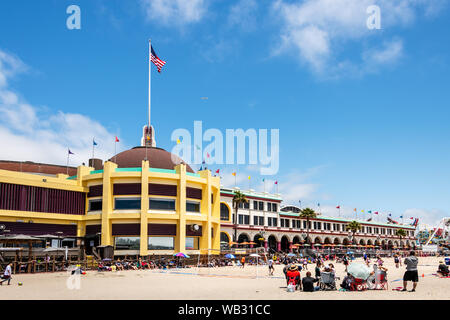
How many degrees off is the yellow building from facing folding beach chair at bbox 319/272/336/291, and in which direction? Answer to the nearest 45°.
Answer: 0° — it already faces it

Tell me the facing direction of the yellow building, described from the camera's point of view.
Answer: facing the viewer

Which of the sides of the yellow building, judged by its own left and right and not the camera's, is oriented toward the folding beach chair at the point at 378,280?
front

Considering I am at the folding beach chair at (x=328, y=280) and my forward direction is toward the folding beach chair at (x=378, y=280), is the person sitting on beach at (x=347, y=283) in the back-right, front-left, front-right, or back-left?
front-right

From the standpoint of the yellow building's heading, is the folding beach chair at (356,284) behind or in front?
in front
